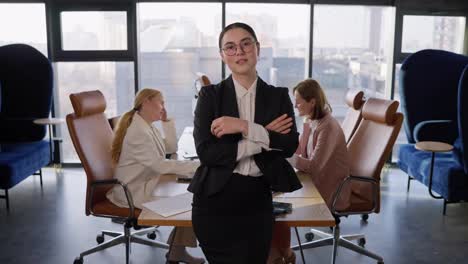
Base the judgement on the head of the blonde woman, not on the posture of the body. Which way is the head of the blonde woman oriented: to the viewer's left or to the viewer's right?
to the viewer's right

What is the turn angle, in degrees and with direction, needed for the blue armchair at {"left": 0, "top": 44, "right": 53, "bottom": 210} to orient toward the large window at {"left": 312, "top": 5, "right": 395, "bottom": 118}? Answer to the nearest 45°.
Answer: approximately 45° to its left

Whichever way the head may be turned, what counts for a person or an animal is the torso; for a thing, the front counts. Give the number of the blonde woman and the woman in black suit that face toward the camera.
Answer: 1

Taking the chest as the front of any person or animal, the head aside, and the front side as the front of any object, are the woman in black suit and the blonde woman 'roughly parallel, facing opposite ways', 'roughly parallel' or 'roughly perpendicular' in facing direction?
roughly perpendicular

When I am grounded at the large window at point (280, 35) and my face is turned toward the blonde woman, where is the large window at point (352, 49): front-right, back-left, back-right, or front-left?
back-left

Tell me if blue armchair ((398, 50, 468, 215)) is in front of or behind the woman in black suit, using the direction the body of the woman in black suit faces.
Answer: behind

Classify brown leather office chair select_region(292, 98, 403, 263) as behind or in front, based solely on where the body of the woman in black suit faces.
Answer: behind

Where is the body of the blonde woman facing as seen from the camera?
to the viewer's right

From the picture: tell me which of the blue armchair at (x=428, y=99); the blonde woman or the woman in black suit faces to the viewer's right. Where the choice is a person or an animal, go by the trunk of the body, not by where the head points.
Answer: the blonde woman

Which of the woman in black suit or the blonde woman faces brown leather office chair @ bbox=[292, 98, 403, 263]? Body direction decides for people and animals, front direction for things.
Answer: the blonde woman

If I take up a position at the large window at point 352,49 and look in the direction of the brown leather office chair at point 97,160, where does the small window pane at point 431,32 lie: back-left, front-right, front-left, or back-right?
back-left
